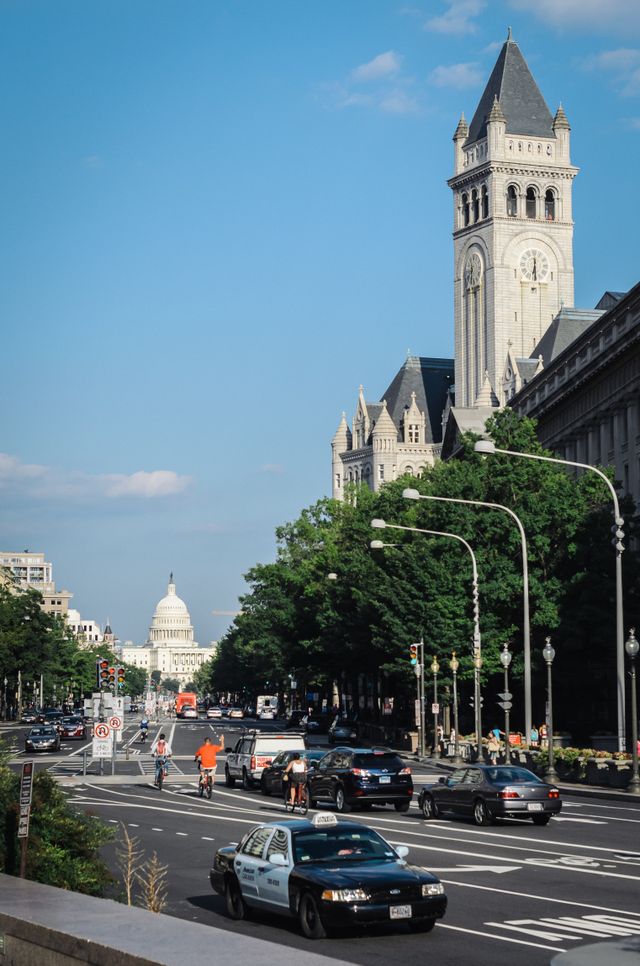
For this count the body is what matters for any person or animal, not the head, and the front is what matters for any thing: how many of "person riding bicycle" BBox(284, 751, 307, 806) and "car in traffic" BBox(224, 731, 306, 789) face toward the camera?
0

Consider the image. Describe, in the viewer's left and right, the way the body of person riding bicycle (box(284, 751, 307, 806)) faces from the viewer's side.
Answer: facing away from the viewer and to the left of the viewer

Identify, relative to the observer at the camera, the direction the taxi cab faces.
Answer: facing the viewer and to the right of the viewer

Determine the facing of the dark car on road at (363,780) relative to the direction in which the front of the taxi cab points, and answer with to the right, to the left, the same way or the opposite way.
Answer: the opposite way

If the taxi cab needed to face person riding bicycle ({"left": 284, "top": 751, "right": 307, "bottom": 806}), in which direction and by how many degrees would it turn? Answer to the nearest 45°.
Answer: approximately 135° to its left

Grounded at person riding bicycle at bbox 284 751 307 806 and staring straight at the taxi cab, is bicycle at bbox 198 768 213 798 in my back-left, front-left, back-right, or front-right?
back-right

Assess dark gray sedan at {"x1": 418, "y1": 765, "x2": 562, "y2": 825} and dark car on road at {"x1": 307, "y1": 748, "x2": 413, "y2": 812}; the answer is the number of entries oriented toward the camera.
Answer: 0

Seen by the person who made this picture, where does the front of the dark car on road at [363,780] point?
facing away from the viewer and to the left of the viewer

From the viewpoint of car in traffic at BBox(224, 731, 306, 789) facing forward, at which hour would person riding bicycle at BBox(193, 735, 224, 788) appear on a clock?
The person riding bicycle is roughly at 8 o'clock from the car in traffic.

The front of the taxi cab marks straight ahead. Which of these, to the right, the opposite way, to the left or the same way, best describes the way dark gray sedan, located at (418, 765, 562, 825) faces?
the opposite way

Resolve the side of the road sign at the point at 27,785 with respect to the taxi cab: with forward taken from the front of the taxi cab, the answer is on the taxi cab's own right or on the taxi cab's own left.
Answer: on the taxi cab's own right

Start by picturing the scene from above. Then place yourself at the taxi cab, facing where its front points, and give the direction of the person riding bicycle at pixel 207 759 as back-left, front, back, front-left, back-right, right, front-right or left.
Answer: back-left
